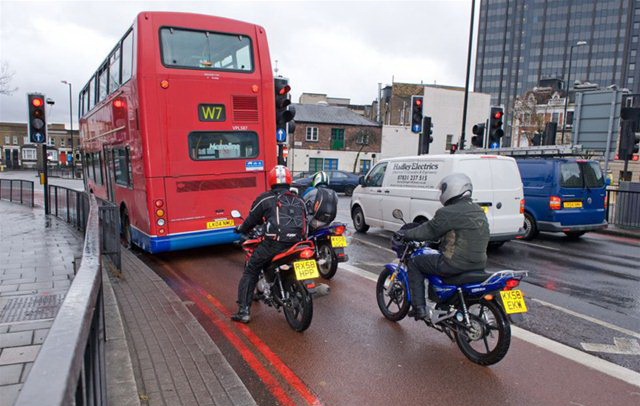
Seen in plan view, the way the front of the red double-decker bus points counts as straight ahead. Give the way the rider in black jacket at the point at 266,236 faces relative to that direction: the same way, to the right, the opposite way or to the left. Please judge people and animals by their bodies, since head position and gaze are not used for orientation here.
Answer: the same way

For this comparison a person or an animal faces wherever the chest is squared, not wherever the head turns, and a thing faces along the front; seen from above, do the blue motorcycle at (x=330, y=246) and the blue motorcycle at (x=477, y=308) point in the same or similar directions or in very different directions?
same or similar directions

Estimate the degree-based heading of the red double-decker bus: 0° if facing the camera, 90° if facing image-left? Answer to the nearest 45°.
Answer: approximately 135°

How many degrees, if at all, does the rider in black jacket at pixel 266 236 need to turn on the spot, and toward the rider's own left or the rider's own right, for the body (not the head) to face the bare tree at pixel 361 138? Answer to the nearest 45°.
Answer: approximately 45° to the rider's own right

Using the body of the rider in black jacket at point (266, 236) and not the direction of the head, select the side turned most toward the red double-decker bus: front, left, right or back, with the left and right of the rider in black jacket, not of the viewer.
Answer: front

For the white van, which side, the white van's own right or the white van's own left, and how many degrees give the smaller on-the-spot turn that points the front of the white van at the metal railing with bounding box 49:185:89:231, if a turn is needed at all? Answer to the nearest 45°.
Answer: approximately 45° to the white van's own left

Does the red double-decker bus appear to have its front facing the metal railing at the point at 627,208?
no

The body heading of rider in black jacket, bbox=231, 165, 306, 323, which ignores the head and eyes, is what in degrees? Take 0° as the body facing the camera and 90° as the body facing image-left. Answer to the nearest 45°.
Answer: approximately 135°

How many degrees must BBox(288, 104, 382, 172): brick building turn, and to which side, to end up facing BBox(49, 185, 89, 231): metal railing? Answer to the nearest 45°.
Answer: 0° — it already faces it

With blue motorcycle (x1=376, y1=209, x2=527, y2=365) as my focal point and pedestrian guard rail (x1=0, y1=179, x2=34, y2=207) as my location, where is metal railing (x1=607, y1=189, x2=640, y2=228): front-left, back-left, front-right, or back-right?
front-left

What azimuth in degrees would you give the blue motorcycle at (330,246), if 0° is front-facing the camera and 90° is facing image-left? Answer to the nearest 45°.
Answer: approximately 135°

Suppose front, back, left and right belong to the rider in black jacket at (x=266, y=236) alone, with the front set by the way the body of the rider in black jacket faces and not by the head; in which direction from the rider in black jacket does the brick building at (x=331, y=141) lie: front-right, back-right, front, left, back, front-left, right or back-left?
front-right

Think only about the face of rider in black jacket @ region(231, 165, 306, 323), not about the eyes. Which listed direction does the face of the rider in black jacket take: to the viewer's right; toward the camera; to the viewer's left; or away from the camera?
away from the camera

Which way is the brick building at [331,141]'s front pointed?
toward the camera

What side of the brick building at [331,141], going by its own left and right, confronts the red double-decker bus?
front
